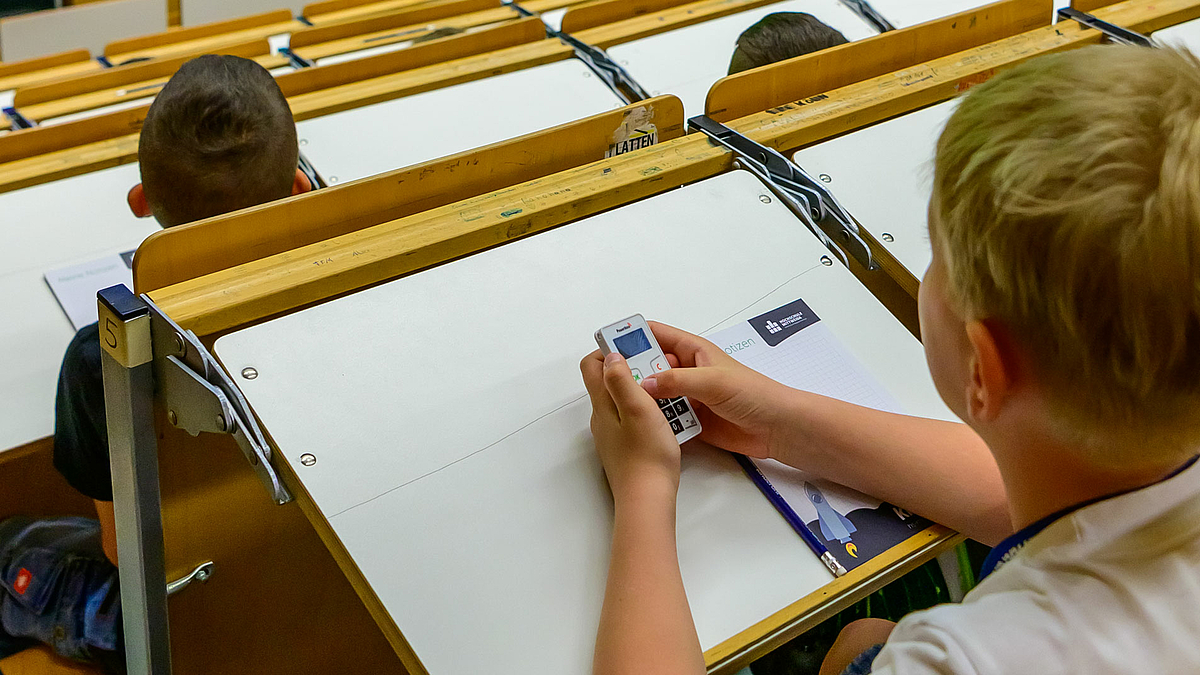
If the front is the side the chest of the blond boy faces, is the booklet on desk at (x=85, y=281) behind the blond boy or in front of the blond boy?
in front

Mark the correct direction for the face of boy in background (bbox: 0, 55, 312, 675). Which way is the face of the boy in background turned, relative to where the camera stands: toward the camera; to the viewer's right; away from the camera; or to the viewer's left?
away from the camera

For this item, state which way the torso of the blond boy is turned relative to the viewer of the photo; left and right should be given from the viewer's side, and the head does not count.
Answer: facing away from the viewer and to the left of the viewer

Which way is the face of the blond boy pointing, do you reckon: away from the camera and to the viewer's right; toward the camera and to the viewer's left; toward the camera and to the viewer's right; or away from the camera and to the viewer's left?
away from the camera and to the viewer's left
